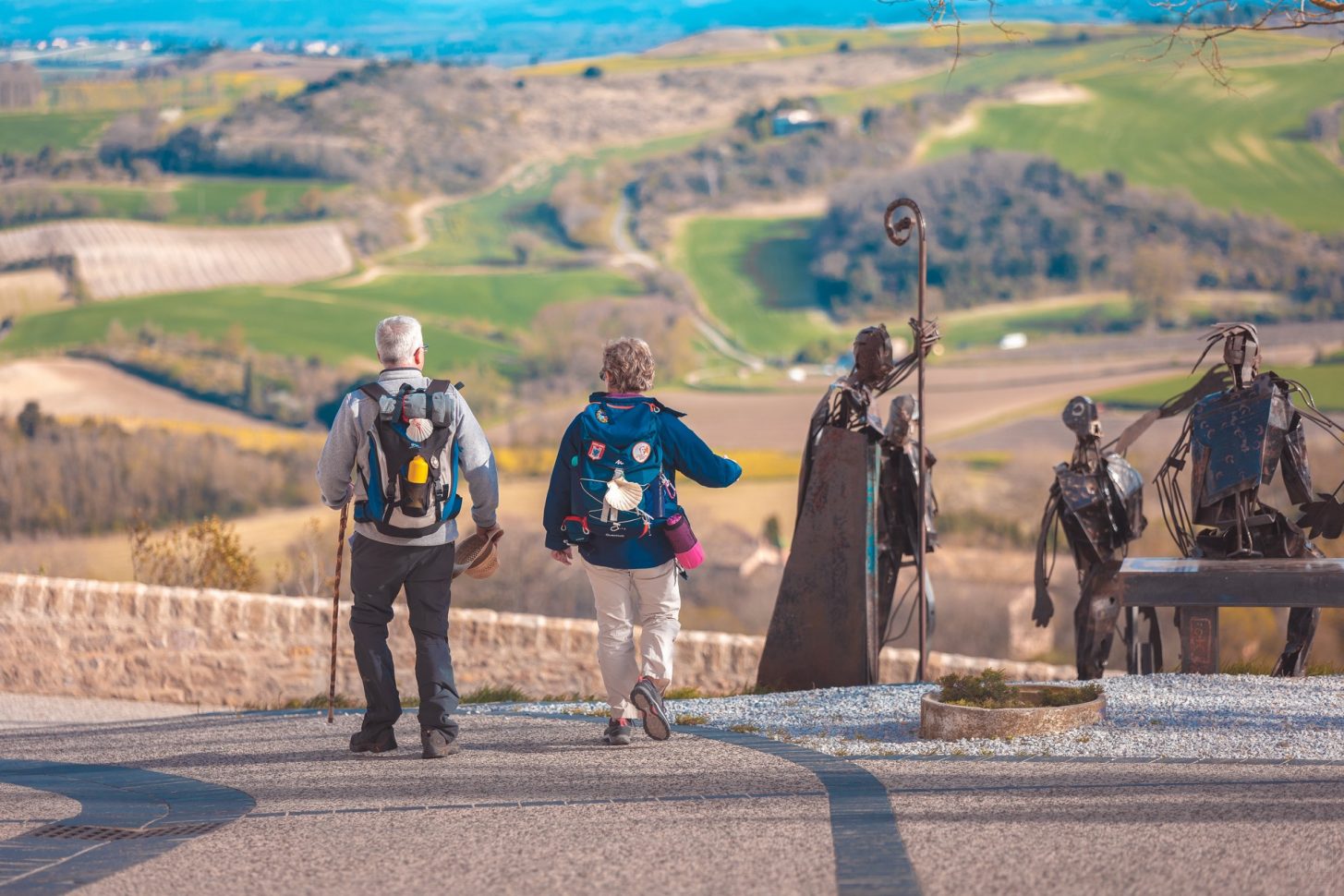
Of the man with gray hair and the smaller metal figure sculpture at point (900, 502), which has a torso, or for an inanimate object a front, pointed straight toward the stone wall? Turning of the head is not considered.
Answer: the man with gray hair

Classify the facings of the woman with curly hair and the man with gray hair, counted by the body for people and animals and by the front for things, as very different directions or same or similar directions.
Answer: same or similar directions

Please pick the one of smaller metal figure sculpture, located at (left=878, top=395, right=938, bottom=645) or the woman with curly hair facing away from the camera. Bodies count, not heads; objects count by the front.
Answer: the woman with curly hair

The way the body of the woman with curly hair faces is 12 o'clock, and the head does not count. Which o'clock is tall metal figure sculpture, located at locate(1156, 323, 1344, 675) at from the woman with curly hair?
The tall metal figure sculpture is roughly at 2 o'clock from the woman with curly hair.

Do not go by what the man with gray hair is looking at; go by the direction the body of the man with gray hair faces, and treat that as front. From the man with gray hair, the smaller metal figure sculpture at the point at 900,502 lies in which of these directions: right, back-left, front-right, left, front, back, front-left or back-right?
front-right

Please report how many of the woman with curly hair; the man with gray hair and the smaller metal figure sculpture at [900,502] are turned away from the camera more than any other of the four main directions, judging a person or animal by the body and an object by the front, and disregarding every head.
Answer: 2

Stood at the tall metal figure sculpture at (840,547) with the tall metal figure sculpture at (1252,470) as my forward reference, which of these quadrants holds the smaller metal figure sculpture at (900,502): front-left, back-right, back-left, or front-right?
front-left

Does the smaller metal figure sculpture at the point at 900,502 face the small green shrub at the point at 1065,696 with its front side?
no

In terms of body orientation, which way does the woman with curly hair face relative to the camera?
away from the camera

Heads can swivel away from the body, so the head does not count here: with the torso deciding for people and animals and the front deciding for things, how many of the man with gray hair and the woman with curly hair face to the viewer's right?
0

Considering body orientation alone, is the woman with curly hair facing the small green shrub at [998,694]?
no

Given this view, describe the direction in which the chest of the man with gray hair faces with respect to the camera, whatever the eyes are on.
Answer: away from the camera

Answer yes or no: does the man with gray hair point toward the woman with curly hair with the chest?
no
